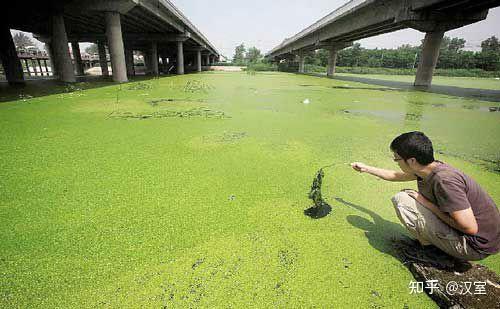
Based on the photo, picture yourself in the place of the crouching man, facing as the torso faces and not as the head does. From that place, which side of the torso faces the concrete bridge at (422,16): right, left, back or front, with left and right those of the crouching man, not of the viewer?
right

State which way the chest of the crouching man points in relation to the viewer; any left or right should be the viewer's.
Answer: facing to the left of the viewer
